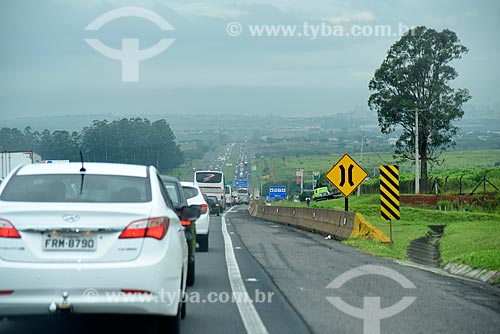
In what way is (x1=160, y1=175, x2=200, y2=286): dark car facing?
away from the camera

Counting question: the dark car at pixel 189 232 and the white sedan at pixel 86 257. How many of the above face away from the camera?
2

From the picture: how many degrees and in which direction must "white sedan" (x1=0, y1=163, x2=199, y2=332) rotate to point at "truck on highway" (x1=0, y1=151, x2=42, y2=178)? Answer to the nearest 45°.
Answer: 0° — it already faces it

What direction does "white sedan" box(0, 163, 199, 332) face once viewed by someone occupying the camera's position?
facing away from the viewer

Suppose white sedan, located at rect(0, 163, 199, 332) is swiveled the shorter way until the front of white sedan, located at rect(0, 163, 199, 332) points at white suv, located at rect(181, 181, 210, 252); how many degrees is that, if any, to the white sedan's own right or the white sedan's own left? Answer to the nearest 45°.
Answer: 0° — it already faces it
